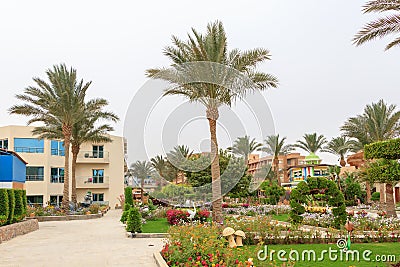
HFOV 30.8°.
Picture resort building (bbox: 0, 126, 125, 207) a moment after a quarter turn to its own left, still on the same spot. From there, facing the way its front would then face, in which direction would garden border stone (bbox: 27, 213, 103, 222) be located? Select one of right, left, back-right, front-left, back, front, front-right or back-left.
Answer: right

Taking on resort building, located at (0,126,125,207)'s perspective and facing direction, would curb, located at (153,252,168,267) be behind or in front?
in front

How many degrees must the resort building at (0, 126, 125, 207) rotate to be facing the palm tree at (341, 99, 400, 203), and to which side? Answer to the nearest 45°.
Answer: approximately 45° to its left

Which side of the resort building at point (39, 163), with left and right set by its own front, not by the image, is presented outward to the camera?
front

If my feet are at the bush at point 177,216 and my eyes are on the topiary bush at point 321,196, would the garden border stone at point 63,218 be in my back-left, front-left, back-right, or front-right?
back-left

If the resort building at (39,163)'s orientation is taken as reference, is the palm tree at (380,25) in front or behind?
in front

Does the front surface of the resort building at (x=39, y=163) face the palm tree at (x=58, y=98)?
yes
